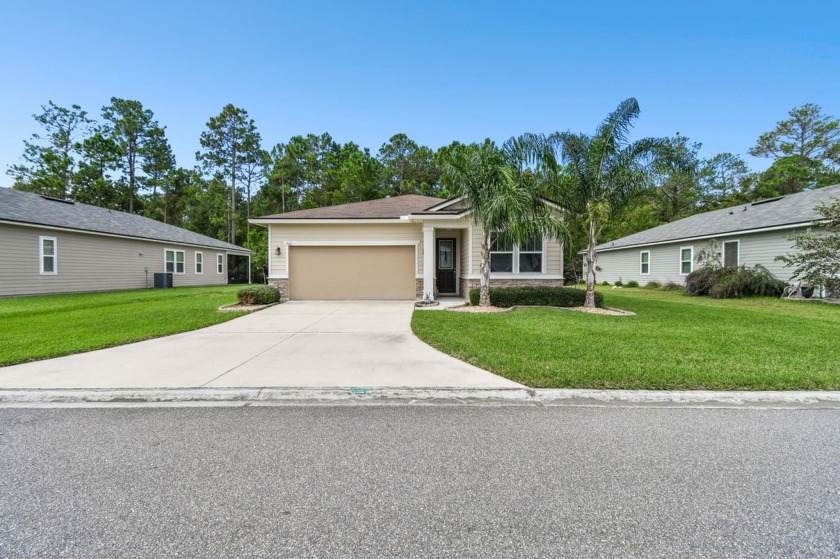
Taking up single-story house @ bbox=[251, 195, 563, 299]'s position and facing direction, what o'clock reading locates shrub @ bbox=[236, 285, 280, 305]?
The shrub is roughly at 2 o'clock from the single-story house.

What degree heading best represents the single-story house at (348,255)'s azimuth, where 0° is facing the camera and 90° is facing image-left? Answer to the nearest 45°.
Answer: approximately 0°

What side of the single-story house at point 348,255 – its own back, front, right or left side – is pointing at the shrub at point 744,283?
left

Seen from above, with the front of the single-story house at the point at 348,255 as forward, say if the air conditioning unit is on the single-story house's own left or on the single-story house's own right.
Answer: on the single-story house's own right

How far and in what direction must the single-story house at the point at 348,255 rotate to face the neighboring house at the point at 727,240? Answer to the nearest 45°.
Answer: approximately 90° to its left

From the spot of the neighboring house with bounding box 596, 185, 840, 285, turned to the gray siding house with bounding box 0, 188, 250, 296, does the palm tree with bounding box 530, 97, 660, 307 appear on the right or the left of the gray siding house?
left

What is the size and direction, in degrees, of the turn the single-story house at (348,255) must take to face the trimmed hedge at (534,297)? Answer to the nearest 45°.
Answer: approximately 45° to its left

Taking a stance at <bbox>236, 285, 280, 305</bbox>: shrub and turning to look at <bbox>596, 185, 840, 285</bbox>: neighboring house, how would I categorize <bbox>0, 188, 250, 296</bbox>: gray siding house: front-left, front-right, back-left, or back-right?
back-left

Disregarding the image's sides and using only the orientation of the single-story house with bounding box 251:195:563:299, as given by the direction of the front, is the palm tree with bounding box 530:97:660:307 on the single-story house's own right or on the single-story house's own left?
on the single-story house's own left

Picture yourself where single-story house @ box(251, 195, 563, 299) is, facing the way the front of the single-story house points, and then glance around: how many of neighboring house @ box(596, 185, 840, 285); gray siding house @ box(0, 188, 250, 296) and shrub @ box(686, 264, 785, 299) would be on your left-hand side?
2

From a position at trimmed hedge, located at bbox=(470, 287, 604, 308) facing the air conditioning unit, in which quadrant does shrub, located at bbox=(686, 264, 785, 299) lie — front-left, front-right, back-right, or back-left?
back-right

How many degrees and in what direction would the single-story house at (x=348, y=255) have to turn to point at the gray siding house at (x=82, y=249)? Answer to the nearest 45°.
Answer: approximately 90° to its right
